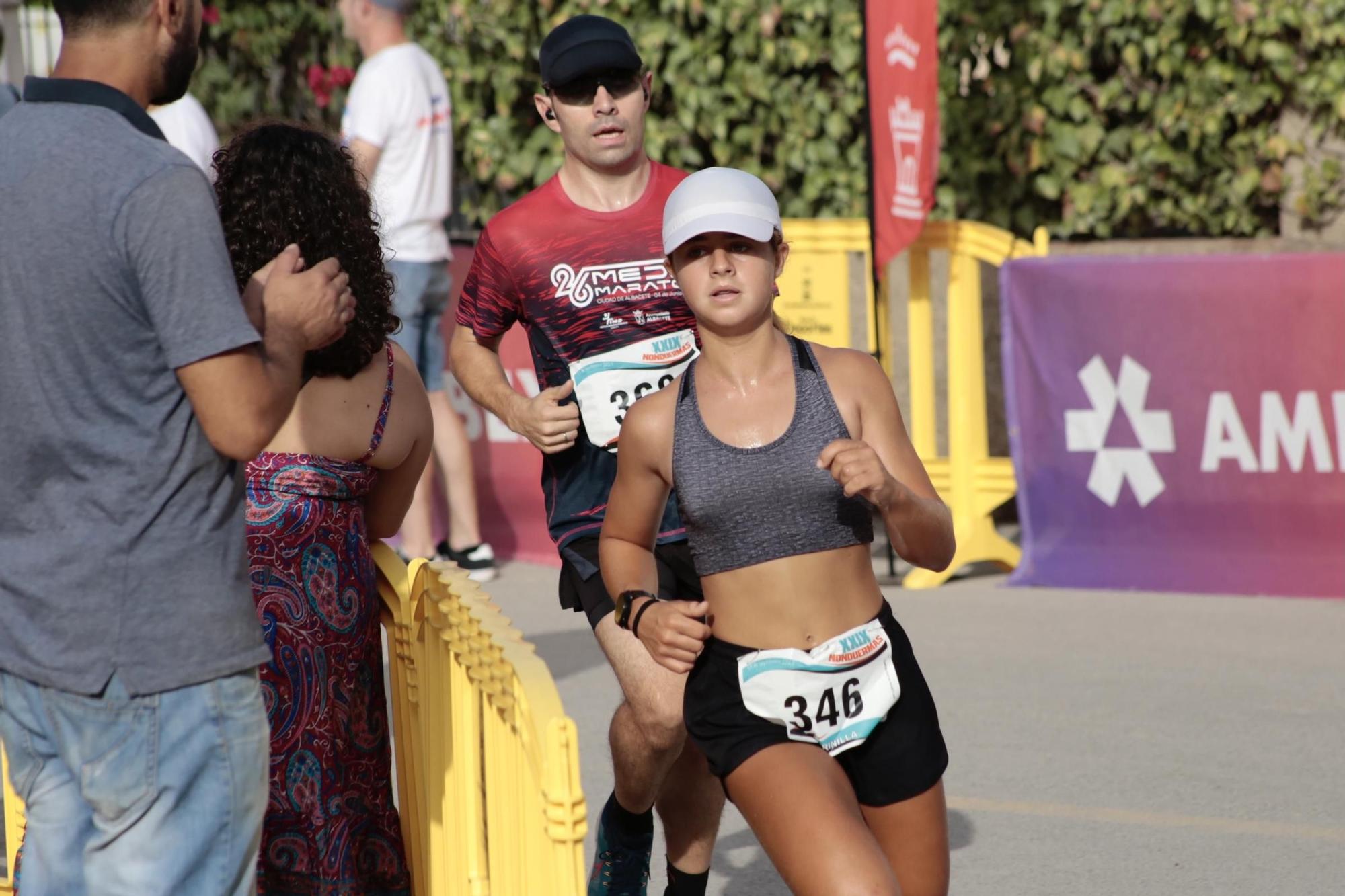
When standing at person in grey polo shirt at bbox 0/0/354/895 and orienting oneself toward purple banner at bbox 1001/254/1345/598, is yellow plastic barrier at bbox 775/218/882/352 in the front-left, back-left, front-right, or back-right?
front-left

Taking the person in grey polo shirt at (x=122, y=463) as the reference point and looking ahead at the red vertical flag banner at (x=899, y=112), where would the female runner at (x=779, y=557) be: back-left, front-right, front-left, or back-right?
front-right

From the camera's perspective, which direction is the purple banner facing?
toward the camera

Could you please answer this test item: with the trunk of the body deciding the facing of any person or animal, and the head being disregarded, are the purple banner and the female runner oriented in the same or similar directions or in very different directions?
same or similar directions

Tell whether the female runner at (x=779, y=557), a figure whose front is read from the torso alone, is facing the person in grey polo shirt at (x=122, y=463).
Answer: no

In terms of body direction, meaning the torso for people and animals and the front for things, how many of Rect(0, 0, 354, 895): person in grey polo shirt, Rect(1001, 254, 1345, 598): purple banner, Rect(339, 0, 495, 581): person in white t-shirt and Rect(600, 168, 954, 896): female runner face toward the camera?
2

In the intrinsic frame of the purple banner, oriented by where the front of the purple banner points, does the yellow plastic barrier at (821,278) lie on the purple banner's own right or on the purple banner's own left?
on the purple banner's own right

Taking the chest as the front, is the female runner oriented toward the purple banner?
no

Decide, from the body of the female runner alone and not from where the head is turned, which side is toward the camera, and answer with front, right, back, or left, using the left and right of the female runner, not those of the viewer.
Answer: front

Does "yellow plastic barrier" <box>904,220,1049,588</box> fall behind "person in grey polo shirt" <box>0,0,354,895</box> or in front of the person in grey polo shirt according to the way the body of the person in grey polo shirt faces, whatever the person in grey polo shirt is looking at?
in front

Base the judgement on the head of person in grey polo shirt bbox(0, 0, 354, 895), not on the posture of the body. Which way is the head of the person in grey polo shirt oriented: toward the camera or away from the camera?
away from the camera

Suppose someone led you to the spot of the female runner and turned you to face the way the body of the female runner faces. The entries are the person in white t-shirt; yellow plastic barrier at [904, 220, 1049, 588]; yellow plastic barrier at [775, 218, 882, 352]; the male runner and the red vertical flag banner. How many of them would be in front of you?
0

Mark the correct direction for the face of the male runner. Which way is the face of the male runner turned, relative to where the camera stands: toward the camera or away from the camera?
toward the camera

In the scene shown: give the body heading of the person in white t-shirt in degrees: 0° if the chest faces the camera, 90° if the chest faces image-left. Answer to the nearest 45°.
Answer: approximately 135°
